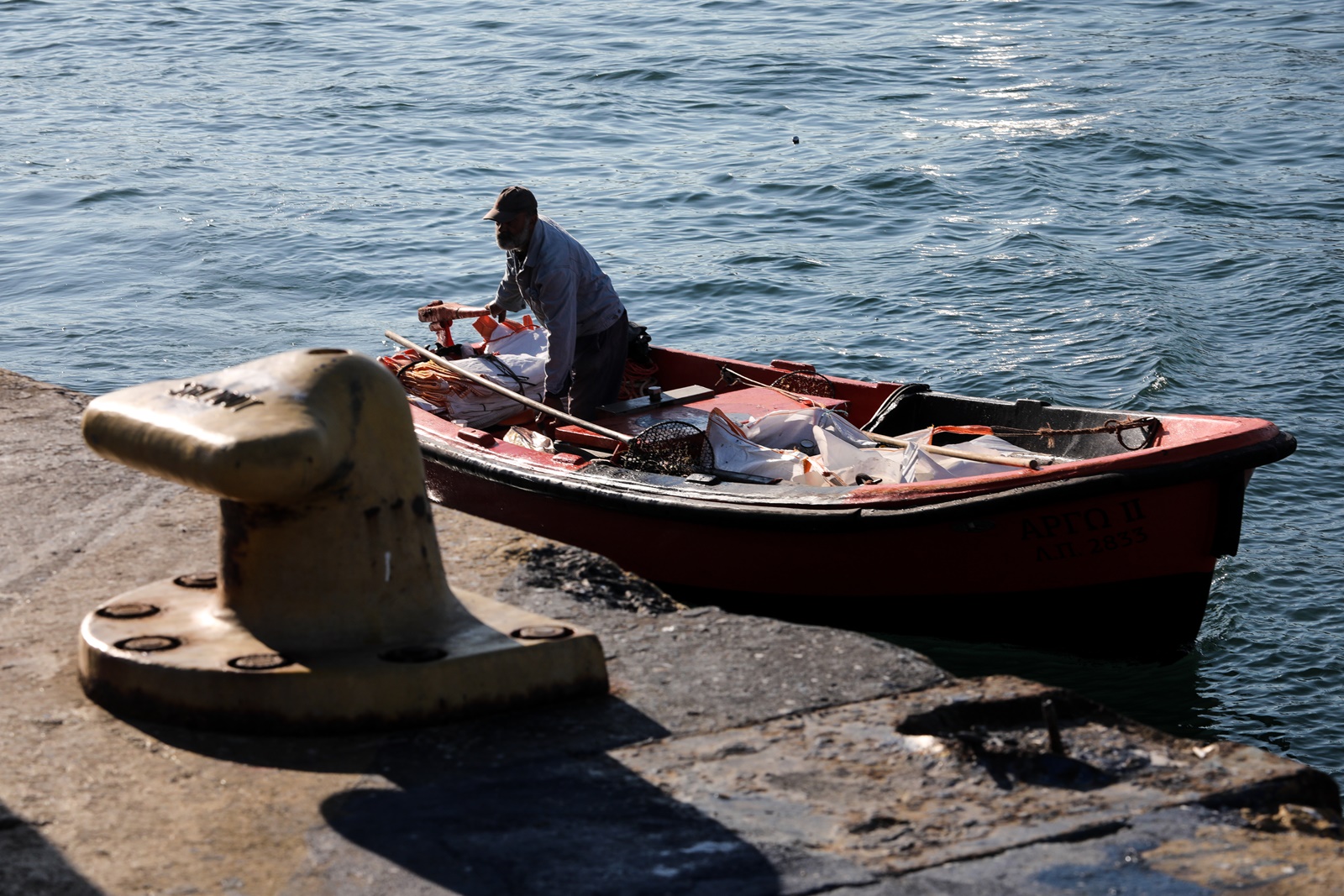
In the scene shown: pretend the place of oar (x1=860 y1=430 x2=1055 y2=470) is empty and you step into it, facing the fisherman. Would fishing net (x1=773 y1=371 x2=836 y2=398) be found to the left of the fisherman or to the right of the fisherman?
right

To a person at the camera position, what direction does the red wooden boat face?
facing the viewer and to the right of the viewer

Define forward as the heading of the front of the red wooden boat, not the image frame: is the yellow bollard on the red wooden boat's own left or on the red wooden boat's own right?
on the red wooden boat's own right
